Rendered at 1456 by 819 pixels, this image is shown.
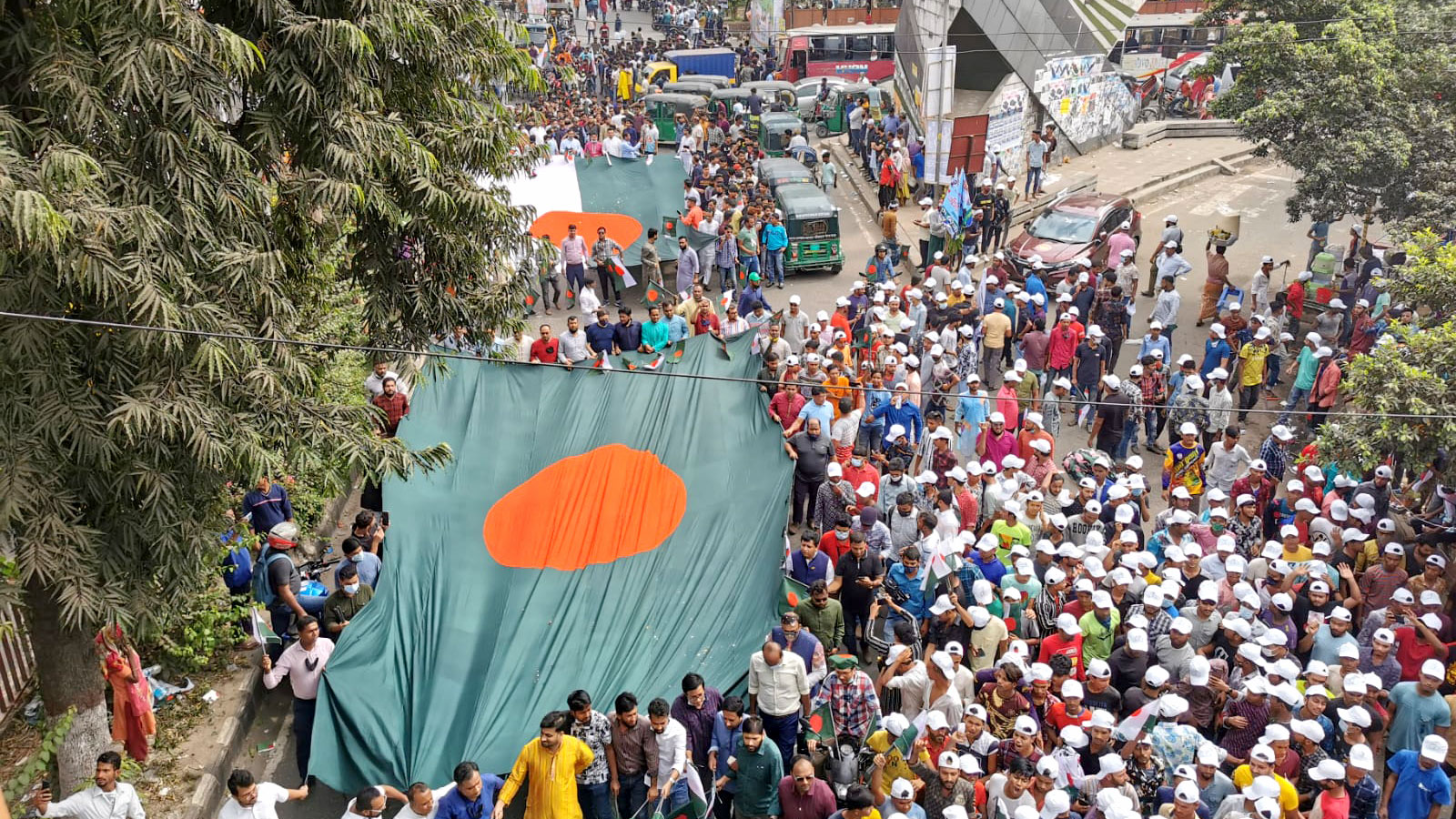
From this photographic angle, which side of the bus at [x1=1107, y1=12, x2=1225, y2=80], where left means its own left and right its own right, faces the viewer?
left

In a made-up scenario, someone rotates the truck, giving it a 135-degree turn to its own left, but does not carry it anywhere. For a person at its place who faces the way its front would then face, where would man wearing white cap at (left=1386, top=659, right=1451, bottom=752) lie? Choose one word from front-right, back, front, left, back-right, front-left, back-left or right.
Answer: front-right

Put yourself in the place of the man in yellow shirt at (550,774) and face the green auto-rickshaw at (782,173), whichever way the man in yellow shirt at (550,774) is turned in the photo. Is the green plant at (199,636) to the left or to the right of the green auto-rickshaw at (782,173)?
left

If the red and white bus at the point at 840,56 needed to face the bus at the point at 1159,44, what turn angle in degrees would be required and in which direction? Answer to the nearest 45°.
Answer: approximately 180°

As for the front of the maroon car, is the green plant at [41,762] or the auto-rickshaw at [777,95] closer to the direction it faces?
the green plant

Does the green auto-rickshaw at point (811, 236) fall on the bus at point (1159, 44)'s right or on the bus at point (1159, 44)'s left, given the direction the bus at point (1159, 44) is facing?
on its left

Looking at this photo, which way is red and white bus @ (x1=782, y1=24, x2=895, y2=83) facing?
to the viewer's left

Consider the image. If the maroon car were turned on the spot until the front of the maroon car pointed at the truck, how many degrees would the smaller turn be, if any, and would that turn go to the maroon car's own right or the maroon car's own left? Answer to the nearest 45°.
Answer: approximately 90° to the maroon car's own right

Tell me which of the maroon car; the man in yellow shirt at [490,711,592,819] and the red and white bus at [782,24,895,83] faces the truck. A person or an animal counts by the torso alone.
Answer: the red and white bus
